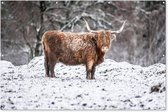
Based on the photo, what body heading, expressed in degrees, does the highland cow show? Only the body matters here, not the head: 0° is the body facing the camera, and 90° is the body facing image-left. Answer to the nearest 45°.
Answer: approximately 270°
